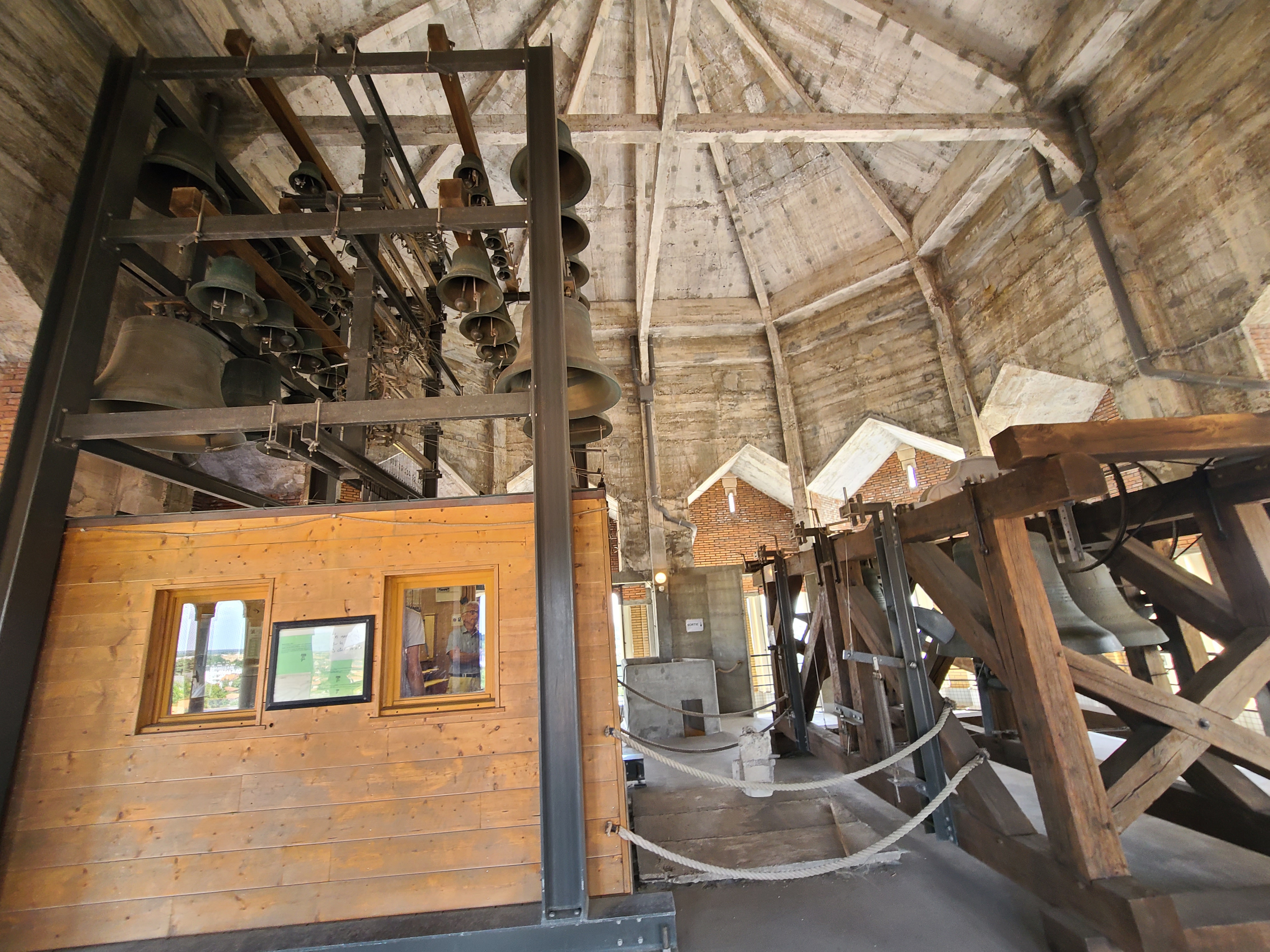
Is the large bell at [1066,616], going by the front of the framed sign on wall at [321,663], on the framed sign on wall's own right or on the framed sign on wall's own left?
on the framed sign on wall's own left

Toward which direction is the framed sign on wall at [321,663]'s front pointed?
toward the camera

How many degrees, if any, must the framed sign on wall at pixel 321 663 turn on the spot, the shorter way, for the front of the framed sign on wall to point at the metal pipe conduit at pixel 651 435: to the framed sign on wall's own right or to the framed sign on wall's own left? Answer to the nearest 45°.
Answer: approximately 135° to the framed sign on wall's own left

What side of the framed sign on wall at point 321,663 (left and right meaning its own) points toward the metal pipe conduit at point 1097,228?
left
